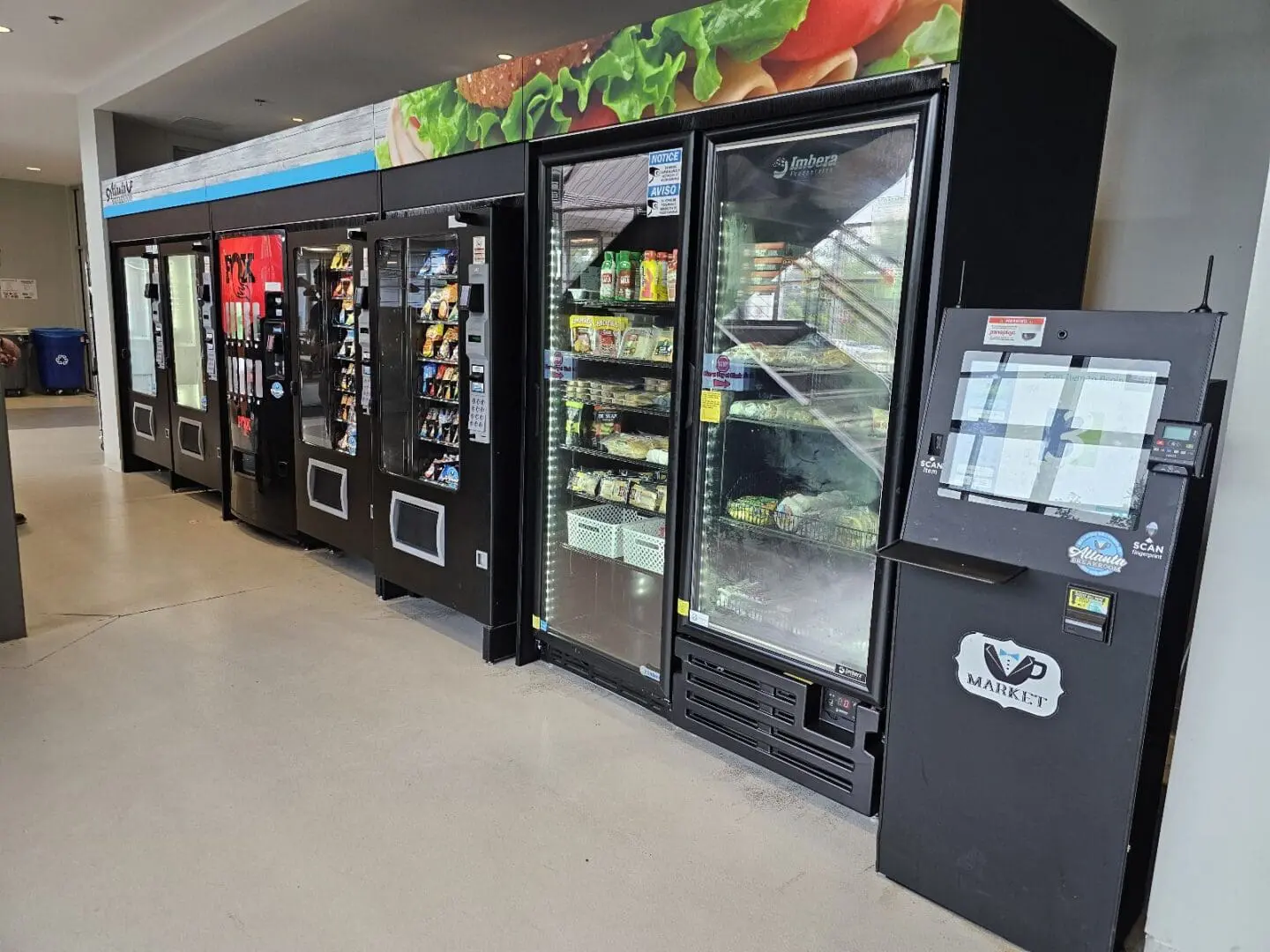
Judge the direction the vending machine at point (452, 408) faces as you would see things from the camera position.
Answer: facing the viewer and to the left of the viewer

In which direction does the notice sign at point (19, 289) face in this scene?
toward the camera

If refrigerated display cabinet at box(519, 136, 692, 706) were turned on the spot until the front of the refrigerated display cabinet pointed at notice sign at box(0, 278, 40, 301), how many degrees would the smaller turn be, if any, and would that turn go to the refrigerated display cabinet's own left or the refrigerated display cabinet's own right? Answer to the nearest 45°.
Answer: approximately 90° to the refrigerated display cabinet's own right

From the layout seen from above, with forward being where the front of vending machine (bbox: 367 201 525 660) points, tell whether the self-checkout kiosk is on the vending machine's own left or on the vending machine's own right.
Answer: on the vending machine's own left

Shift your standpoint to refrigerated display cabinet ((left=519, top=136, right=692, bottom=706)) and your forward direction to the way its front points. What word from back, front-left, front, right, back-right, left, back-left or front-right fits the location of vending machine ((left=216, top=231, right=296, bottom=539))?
right

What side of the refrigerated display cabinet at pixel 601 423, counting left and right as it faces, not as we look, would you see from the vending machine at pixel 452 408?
right

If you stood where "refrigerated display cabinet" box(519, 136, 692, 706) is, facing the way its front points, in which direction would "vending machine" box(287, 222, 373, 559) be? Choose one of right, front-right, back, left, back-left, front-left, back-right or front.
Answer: right

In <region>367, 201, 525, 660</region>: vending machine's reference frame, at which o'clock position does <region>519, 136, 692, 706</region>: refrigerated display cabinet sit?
The refrigerated display cabinet is roughly at 9 o'clock from the vending machine.

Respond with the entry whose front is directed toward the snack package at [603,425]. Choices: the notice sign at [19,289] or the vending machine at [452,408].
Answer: the notice sign

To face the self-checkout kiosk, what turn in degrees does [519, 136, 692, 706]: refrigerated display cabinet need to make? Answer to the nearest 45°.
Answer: approximately 90° to its left

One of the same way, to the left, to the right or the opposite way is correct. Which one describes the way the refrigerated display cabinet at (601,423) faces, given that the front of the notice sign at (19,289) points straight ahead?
to the right
